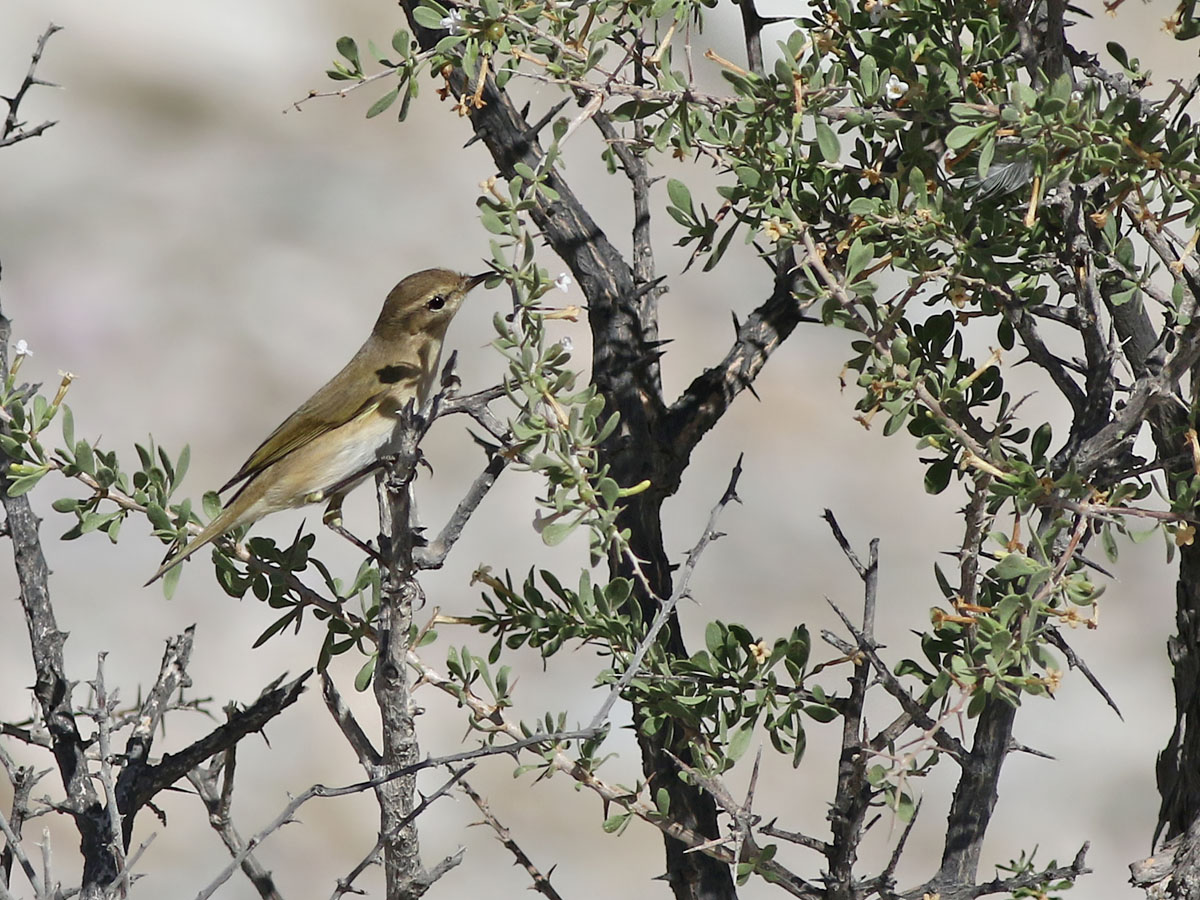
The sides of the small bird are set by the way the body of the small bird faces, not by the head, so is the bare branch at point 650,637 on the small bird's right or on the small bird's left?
on the small bird's right

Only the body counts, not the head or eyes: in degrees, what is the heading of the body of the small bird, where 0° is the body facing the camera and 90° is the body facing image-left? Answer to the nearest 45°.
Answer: approximately 270°
